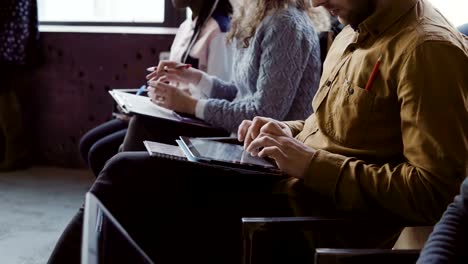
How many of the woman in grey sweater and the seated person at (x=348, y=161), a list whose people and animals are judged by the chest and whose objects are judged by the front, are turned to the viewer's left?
2

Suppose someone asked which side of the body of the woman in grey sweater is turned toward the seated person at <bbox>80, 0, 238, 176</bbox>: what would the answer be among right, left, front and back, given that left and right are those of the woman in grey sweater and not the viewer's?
right

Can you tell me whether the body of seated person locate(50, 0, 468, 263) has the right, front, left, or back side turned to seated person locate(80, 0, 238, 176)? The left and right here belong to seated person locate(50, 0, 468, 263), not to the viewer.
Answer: right

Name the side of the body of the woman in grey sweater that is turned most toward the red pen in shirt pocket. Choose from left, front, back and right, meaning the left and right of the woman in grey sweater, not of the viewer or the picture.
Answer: left

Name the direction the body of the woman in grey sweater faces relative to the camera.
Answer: to the viewer's left

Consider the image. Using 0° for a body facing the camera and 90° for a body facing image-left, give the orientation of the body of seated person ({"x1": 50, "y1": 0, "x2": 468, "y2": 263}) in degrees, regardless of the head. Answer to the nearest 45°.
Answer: approximately 90°

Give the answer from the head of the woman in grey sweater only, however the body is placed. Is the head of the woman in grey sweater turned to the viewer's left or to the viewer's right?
to the viewer's left
